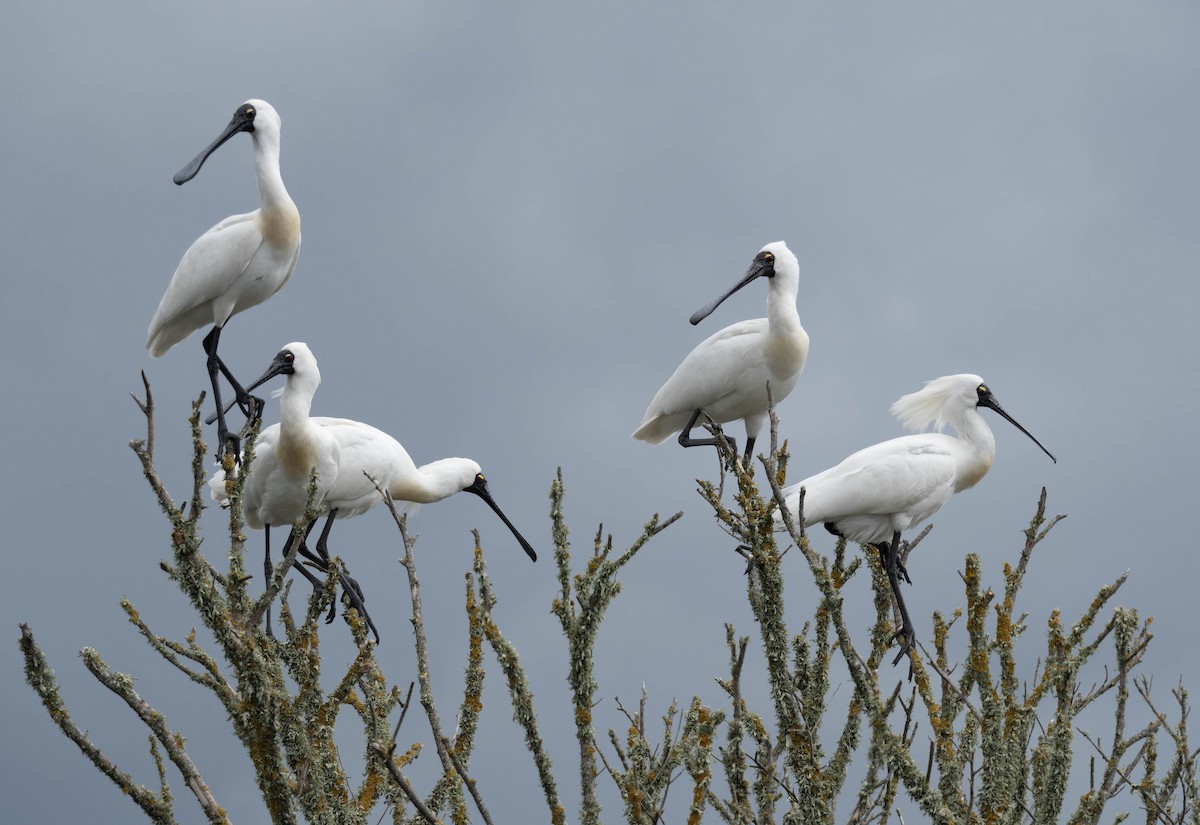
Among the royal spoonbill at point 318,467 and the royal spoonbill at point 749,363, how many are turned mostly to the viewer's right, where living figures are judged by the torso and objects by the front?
2

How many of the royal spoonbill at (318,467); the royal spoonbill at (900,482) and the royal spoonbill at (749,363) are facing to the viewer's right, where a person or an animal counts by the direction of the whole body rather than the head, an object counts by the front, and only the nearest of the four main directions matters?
3

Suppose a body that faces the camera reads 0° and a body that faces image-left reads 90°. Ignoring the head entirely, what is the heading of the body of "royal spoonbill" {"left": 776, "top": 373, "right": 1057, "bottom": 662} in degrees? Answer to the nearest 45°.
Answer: approximately 270°

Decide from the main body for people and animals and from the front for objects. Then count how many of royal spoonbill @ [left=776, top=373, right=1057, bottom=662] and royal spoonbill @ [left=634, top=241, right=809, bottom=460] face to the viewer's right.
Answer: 2

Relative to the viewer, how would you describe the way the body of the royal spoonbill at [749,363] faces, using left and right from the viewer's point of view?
facing to the right of the viewer

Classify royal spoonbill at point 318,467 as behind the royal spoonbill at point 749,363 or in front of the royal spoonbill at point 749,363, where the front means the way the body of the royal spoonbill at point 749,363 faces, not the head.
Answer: behind

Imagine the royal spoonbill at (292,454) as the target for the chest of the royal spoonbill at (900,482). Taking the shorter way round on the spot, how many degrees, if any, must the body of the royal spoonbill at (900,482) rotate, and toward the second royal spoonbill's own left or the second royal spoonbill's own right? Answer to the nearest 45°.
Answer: approximately 180°
